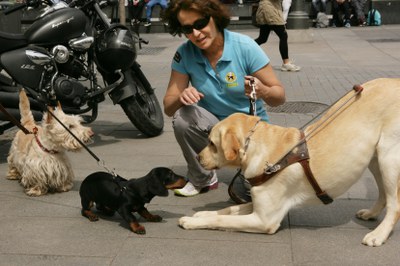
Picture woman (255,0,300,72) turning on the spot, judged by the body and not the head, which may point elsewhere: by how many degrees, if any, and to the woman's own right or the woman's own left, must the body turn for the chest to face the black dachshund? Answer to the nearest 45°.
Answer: approximately 90° to the woman's own right

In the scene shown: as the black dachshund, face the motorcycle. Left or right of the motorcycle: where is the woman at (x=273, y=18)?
right

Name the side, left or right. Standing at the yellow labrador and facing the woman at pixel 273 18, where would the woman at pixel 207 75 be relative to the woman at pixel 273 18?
left

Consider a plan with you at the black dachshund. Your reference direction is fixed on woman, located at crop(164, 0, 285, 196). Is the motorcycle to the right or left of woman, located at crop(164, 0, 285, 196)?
left

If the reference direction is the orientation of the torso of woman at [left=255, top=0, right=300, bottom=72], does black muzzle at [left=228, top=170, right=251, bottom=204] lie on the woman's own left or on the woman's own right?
on the woman's own right

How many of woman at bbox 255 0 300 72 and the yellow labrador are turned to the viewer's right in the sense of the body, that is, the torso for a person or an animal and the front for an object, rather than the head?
1

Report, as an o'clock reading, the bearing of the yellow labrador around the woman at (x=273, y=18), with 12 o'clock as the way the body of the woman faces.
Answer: The yellow labrador is roughly at 3 o'clock from the woman.

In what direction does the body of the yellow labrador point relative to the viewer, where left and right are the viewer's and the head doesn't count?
facing to the left of the viewer

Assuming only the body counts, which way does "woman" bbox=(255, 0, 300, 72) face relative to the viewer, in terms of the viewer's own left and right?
facing to the right of the viewer
